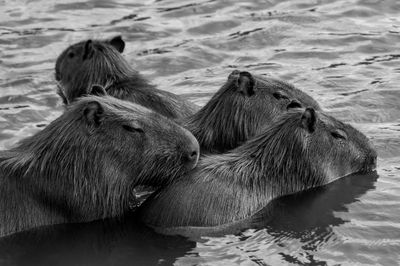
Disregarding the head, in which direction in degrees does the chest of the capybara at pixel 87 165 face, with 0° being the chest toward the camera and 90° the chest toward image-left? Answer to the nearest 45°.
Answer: approximately 270°

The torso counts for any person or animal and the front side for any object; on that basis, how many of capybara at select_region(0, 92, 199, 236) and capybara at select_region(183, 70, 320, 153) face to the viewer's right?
2

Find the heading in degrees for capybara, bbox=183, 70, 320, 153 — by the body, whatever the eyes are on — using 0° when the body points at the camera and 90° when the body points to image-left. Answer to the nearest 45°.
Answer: approximately 270°

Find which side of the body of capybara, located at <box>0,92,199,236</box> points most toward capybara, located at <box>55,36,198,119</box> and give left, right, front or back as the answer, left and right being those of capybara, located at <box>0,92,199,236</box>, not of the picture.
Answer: left

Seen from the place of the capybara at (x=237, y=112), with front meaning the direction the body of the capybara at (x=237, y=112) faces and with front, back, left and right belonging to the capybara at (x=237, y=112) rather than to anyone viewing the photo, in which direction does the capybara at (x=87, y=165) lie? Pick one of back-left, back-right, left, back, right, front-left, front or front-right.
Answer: back-right

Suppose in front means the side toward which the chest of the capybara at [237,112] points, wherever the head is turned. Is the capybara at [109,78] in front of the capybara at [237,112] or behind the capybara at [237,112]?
behind
